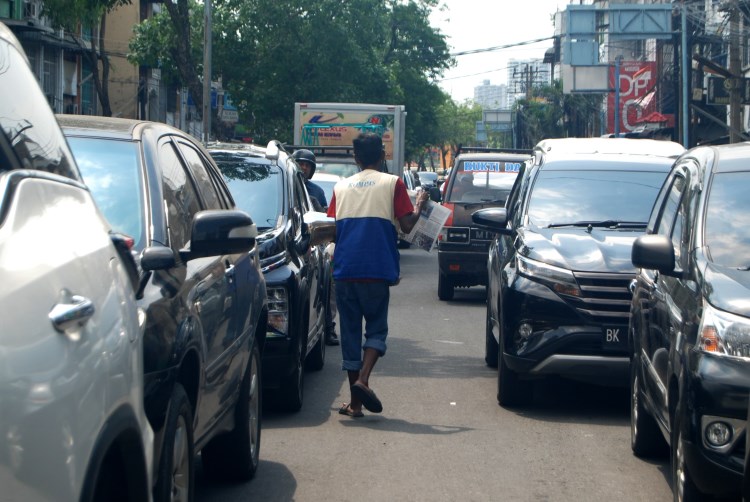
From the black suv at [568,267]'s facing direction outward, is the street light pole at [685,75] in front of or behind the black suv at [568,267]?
behind

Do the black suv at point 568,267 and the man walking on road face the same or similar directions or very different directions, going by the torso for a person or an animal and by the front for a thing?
very different directions

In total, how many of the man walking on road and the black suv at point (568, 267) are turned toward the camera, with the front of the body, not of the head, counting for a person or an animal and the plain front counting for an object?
1

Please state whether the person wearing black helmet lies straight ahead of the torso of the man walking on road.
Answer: yes

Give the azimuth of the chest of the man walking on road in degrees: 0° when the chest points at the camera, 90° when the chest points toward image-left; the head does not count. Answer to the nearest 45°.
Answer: approximately 180°

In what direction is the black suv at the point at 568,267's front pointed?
toward the camera

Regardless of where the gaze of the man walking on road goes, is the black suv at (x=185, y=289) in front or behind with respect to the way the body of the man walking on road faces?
behind

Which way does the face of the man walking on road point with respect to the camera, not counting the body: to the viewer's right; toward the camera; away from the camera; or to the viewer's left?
away from the camera

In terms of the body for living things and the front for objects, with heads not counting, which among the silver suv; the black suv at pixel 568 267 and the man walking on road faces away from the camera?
the man walking on road

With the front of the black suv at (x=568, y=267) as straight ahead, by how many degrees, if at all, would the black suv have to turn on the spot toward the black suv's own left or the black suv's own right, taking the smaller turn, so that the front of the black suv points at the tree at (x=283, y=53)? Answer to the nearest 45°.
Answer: approximately 180°
